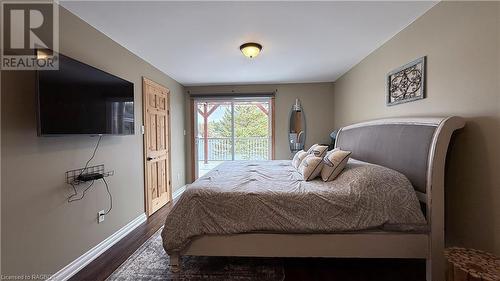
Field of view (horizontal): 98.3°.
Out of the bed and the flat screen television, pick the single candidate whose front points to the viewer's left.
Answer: the bed

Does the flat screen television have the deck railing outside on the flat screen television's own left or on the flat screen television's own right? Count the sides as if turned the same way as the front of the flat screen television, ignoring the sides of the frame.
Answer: on the flat screen television's own left

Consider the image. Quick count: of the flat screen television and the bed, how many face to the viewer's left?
1

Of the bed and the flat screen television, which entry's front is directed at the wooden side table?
the flat screen television

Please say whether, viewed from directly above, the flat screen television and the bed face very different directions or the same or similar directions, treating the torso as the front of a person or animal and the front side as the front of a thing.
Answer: very different directions

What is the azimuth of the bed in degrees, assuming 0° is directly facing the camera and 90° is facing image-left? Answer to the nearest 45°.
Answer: approximately 90°

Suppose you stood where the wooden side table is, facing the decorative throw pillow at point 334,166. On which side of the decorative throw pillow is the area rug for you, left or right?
left

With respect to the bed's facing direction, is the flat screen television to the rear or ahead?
ahead

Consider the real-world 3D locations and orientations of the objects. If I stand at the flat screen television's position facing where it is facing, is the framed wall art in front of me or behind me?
in front

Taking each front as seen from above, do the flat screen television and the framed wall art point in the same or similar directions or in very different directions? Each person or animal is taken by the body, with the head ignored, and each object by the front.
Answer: very different directions

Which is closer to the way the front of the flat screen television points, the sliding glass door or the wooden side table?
the wooden side table

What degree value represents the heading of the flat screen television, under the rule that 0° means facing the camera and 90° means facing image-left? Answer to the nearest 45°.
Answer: approximately 315°

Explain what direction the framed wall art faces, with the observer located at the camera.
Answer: facing the viewer and to the left of the viewer
